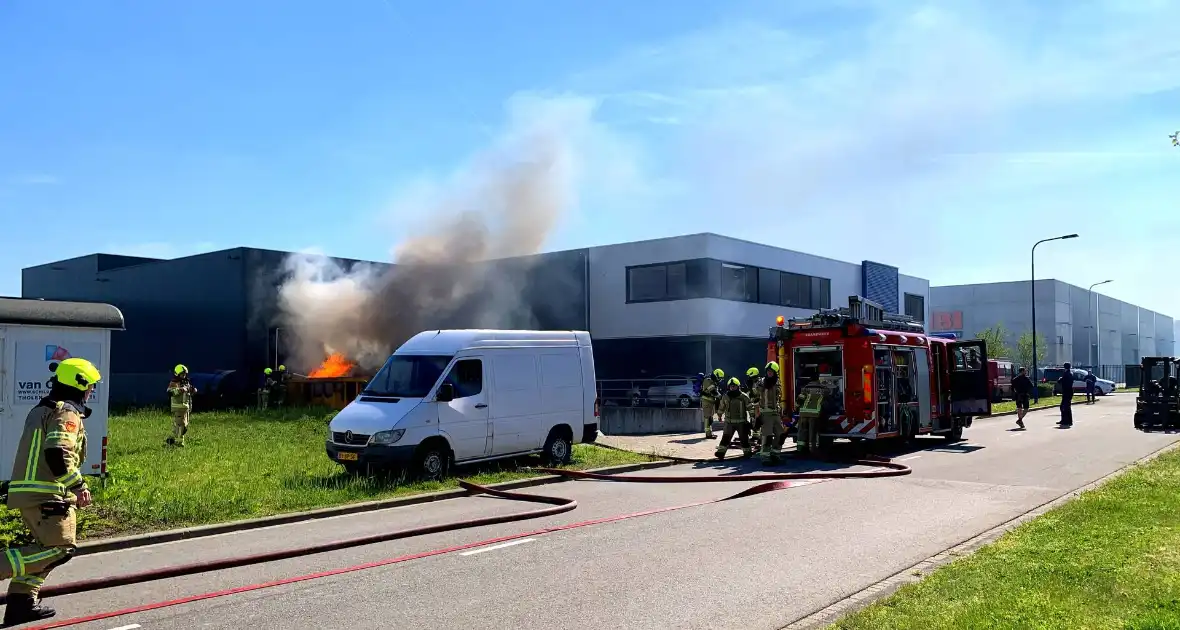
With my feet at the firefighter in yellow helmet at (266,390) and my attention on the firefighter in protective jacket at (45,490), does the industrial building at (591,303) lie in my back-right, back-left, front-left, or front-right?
back-left

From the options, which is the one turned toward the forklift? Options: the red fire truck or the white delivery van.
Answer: the red fire truck

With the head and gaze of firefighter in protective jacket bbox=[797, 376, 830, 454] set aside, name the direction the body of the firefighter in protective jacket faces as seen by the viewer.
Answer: away from the camera

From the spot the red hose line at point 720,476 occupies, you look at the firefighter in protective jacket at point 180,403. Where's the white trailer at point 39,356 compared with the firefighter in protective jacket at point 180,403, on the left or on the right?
left

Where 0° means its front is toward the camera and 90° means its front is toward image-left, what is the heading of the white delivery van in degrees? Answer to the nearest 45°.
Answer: approximately 45°

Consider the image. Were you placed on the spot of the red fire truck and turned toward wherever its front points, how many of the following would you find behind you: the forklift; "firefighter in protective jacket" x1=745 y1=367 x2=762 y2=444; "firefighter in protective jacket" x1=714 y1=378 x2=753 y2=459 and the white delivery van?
3

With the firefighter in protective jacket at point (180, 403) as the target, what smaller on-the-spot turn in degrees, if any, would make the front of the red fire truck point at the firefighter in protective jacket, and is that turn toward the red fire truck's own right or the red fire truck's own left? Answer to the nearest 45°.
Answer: approximately 135° to the red fire truck's own left
